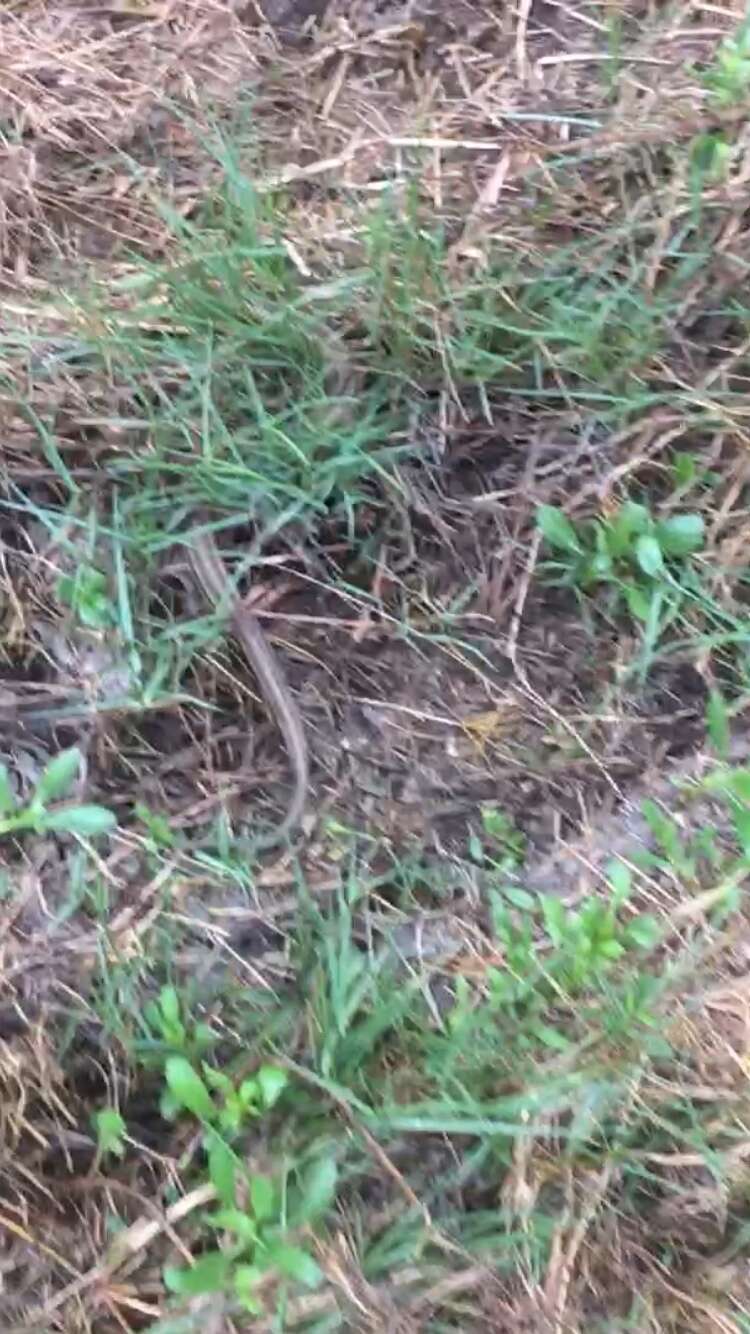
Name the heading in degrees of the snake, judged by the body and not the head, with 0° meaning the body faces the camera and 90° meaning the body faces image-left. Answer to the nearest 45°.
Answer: approximately 180°

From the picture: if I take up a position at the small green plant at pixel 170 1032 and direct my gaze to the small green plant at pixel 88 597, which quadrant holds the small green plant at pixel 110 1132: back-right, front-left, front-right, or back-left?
back-left

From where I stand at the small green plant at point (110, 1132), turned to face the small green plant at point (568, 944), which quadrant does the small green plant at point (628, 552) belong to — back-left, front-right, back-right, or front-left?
front-left

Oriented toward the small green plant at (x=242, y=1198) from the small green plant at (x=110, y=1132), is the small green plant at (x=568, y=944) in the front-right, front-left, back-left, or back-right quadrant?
front-left

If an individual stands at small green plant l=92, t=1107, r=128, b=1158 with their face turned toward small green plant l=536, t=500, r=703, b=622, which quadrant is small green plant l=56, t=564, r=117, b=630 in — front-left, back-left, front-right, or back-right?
front-left
